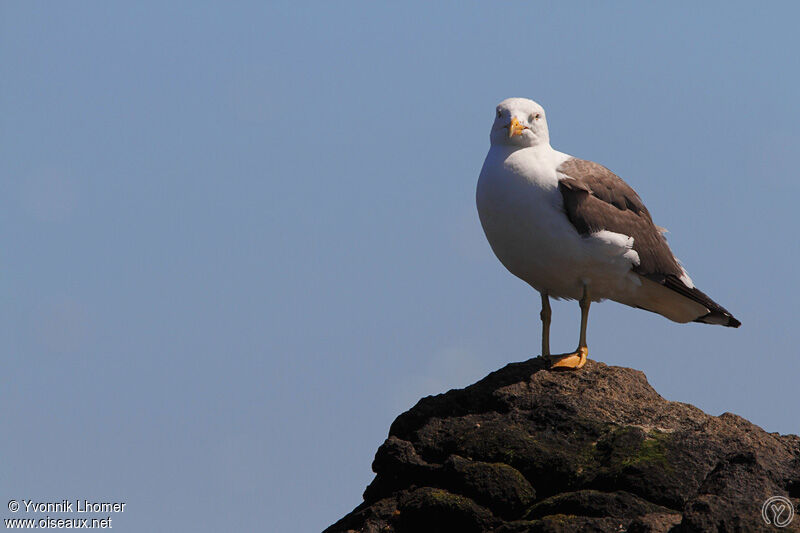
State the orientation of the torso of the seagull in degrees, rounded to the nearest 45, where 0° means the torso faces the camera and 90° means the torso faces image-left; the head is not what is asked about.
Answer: approximately 45°
